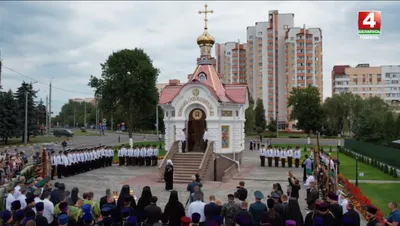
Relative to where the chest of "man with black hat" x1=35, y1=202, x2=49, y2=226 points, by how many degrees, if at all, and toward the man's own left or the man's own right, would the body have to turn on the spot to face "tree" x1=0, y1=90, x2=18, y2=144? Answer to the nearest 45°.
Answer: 0° — they already face it

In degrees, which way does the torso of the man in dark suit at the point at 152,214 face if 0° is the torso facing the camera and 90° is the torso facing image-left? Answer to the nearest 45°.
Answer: approximately 180°

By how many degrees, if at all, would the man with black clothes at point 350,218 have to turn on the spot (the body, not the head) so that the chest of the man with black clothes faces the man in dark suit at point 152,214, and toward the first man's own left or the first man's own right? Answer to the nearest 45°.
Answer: approximately 45° to the first man's own left

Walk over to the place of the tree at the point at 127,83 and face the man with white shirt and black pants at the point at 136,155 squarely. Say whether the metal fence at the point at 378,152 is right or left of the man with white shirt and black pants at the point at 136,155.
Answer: left

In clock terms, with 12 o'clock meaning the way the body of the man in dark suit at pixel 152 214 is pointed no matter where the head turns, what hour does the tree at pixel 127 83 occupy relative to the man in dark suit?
The tree is roughly at 12 o'clock from the man in dark suit.

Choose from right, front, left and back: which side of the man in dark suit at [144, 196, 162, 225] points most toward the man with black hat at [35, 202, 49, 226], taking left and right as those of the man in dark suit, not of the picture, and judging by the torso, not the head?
left

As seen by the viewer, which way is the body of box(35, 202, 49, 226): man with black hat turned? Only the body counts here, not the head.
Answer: away from the camera

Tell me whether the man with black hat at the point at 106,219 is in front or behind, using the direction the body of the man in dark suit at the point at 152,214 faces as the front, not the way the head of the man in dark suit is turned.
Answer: behind

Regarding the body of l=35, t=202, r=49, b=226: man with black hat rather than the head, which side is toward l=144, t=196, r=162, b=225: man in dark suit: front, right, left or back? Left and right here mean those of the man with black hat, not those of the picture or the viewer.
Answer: right

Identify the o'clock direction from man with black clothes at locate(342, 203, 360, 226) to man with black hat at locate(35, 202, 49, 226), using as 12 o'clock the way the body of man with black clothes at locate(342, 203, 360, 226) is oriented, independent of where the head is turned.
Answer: man with black hat at locate(35, 202, 49, 226) is roughly at 10 o'clock from man with black clothes at locate(342, 203, 360, 226).

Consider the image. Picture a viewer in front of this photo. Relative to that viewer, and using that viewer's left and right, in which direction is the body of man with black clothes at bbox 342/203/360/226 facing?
facing away from the viewer and to the left of the viewer

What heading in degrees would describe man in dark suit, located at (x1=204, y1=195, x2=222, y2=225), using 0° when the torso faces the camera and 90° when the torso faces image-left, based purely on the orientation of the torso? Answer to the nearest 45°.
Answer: approximately 180°

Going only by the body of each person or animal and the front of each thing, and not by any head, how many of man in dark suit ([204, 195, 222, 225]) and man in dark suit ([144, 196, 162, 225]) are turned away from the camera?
2
